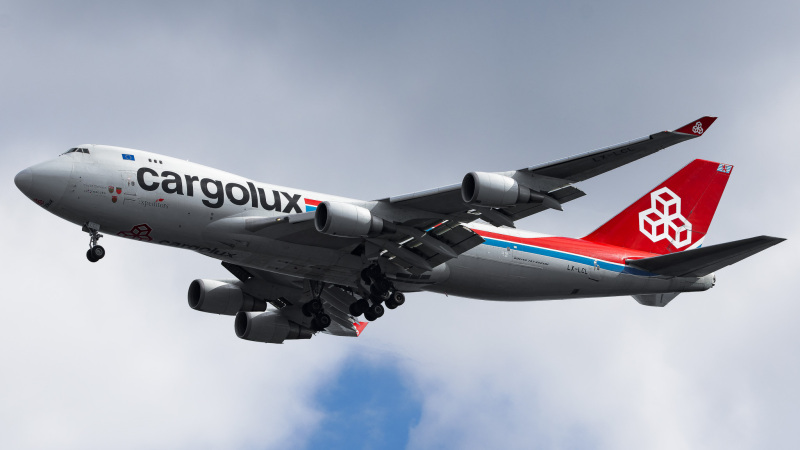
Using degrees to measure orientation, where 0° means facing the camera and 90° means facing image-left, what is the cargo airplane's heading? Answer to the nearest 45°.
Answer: approximately 45°
